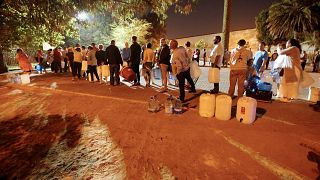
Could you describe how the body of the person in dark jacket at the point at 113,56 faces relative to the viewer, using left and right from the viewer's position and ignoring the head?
facing away from the viewer

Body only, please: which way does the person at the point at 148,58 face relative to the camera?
away from the camera

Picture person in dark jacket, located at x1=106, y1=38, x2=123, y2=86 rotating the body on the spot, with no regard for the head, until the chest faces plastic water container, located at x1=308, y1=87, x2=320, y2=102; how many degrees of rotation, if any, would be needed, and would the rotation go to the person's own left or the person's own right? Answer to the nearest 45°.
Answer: approximately 135° to the person's own right

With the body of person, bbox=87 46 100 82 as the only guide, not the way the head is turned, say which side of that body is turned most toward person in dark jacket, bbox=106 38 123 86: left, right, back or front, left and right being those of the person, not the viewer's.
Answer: back

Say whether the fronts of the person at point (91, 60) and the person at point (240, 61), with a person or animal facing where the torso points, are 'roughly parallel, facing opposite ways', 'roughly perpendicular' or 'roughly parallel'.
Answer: roughly perpendicular

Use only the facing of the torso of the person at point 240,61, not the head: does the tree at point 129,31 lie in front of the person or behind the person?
in front

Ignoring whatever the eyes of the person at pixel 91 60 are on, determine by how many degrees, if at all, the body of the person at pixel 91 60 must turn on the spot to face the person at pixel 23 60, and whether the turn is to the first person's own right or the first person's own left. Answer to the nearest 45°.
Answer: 0° — they already face them

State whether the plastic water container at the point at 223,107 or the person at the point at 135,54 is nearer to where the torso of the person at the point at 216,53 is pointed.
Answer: the person

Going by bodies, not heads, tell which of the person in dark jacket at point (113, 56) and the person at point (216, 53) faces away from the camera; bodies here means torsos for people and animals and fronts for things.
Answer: the person in dark jacket
